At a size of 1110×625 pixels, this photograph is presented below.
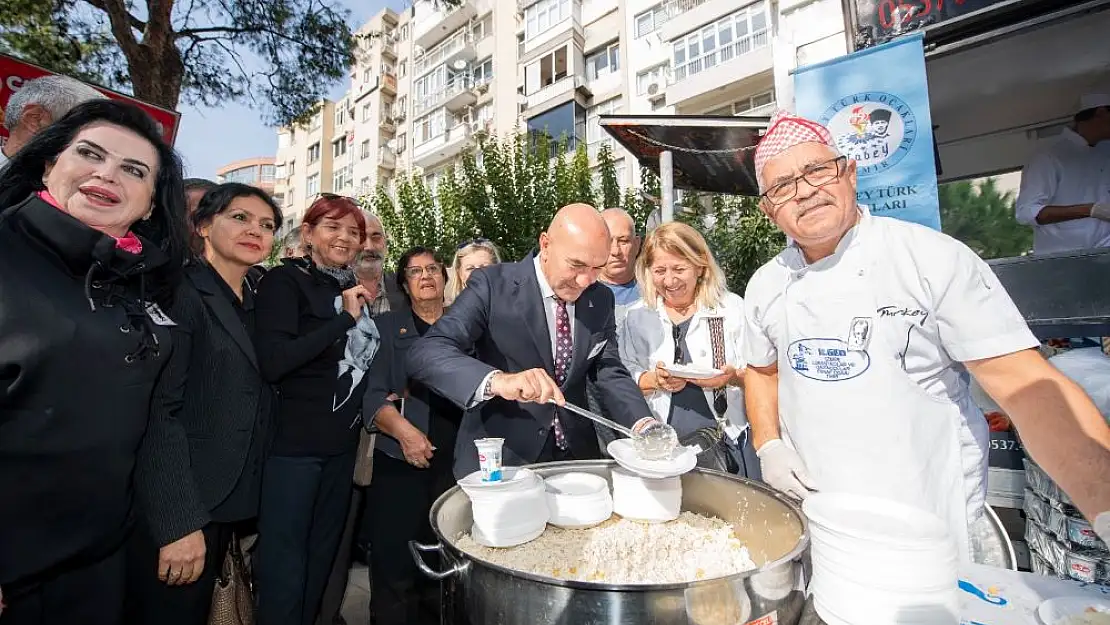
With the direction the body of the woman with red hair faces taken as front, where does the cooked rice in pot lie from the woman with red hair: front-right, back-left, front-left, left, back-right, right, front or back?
front

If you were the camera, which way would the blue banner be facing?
facing the viewer

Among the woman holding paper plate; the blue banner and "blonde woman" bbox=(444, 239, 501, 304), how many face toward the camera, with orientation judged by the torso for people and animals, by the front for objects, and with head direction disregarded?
3

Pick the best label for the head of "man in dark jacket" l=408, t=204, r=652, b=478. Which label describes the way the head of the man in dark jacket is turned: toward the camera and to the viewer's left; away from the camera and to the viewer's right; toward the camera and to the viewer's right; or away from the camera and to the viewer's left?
toward the camera and to the viewer's right

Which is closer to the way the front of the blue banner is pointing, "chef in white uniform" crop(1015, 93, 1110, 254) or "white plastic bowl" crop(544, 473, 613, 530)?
the white plastic bowl

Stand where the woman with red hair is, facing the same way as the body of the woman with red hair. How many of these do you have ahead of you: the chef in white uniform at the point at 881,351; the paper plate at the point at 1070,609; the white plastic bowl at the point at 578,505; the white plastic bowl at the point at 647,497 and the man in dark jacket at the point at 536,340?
5

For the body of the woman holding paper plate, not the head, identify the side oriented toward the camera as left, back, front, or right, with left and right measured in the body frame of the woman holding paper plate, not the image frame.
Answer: front

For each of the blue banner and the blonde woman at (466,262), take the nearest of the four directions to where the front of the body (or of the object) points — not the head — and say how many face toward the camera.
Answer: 2

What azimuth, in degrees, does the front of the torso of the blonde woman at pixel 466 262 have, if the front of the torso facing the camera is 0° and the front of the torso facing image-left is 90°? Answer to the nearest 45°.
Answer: approximately 0°

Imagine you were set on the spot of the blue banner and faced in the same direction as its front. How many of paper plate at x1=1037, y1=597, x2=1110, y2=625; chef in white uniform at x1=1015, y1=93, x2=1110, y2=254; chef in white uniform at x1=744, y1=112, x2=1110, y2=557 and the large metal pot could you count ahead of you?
3

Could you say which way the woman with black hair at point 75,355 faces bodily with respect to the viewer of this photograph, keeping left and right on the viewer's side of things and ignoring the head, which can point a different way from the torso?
facing the viewer and to the right of the viewer

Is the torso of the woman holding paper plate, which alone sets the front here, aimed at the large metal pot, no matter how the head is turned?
yes

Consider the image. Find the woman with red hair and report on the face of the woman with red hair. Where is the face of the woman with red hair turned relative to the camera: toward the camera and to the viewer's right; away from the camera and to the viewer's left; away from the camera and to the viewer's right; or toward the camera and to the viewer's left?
toward the camera and to the viewer's right

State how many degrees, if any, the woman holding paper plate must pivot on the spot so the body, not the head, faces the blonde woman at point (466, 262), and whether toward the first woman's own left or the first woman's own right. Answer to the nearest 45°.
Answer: approximately 90° to the first woman's own right
